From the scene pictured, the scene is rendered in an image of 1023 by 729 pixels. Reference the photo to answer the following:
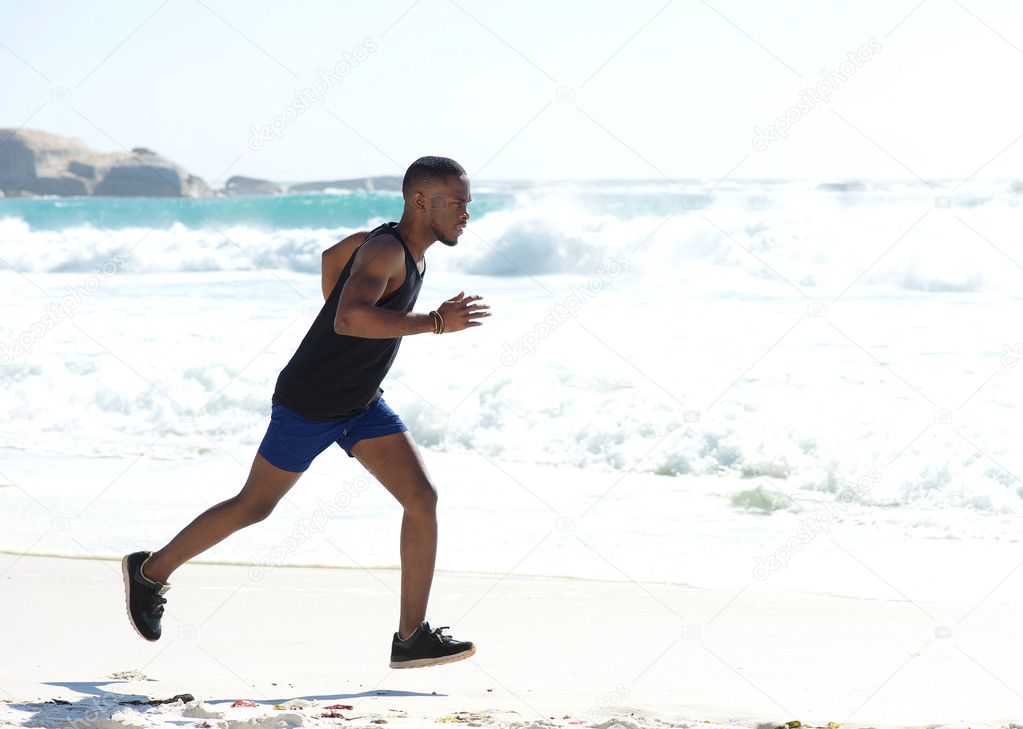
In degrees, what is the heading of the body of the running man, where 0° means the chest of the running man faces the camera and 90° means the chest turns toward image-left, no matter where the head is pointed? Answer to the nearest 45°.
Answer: approximately 270°

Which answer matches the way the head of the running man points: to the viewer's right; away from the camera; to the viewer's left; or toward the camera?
to the viewer's right
